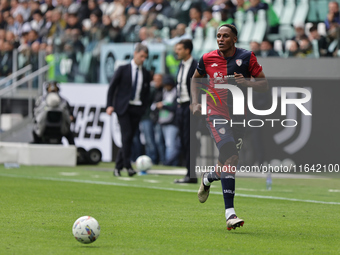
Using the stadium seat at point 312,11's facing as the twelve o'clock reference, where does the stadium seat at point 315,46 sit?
the stadium seat at point 315,46 is roughly at 12 o'clock from the stadium seat at point 312,11.

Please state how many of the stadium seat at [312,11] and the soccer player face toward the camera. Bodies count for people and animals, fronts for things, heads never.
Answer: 2

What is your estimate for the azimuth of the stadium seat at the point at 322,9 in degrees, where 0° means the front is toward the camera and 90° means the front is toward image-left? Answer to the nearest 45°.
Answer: approximately 0°

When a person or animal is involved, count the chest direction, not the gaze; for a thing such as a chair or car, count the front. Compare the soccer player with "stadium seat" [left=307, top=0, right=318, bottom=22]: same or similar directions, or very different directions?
same or similar directions

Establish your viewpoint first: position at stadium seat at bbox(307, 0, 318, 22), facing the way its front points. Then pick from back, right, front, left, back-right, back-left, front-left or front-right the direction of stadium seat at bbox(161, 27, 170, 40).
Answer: right

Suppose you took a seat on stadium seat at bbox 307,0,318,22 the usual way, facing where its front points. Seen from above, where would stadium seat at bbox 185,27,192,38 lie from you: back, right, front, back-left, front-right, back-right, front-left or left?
right

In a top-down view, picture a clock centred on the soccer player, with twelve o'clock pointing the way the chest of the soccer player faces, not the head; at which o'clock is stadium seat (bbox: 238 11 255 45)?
The stadium seat is roughly at 6 o'clock from the soccer player.

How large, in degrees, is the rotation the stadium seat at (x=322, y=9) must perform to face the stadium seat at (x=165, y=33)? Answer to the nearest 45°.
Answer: approximately 90° to its right

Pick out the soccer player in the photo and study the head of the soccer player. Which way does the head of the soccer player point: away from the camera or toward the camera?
toward the camera

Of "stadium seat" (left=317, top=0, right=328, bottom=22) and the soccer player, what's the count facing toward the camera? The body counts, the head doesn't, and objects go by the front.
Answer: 2

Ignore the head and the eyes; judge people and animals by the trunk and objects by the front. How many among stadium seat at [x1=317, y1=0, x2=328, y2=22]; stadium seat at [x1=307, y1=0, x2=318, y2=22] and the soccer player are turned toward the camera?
3

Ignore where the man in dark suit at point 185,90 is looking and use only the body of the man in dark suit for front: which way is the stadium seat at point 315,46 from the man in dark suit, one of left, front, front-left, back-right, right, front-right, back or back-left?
back

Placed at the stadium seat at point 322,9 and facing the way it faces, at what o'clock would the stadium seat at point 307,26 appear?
the stadium seat at point 307,26 is roughly at 1 o'clock from the stadium seat at point 322,9.

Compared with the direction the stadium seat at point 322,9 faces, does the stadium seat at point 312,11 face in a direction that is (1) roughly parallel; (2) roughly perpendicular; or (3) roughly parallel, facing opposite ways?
roughly parallel

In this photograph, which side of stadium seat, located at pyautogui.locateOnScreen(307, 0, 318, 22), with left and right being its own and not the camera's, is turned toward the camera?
front

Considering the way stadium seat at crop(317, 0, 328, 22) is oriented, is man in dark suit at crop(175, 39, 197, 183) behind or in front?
in front

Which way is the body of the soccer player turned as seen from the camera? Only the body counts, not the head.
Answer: toward the camera

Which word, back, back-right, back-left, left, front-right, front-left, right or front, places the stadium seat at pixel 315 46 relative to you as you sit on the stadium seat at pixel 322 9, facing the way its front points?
front
